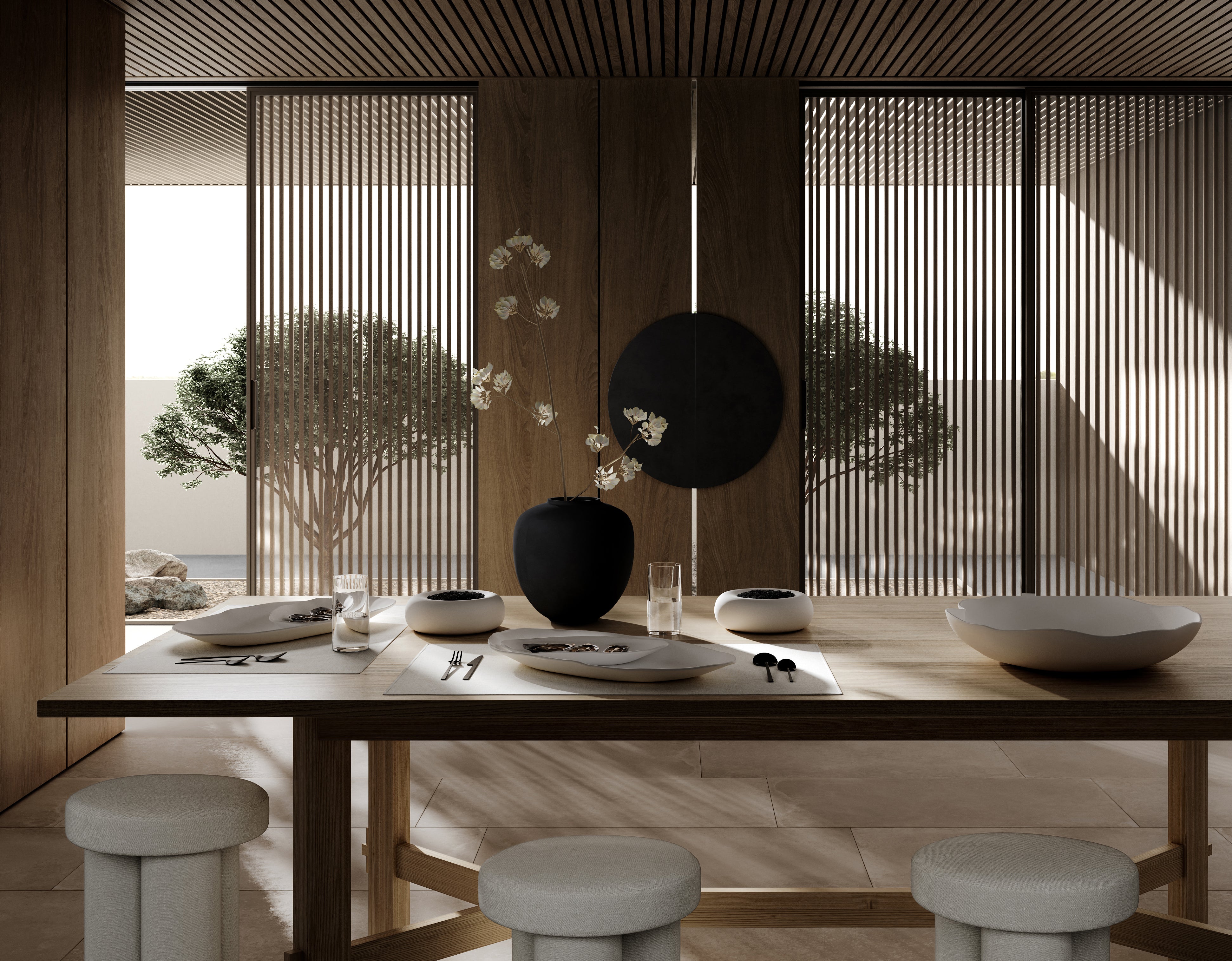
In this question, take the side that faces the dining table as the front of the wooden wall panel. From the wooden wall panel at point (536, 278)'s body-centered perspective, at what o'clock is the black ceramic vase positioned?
The black ceramic vase is roughly at 12 o'clock from the wooden wall panel.

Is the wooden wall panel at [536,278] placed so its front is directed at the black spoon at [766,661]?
yes

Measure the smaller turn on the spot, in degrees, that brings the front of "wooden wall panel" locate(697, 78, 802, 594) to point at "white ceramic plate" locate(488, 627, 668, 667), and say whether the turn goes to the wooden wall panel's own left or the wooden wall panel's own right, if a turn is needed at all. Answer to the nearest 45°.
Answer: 0° — it already faces it

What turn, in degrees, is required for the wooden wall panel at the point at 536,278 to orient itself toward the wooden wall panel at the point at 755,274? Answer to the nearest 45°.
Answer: approximately 90° to its left

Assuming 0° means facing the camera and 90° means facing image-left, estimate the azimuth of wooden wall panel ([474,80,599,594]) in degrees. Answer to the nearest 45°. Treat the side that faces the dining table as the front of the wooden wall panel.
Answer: approximately 0°

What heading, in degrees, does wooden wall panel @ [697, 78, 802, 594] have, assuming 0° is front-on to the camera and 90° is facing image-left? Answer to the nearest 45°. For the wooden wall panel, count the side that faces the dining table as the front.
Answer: approximately 0°

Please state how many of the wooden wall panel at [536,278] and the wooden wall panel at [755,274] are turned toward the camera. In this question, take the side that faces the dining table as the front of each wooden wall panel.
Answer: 2

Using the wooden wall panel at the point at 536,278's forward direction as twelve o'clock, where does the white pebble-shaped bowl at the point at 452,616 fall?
The white pebble-shaped bowl is roughly at 12 o'clock from the wooden wall panel.
